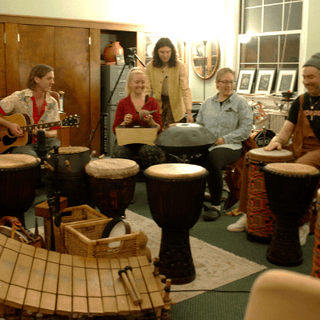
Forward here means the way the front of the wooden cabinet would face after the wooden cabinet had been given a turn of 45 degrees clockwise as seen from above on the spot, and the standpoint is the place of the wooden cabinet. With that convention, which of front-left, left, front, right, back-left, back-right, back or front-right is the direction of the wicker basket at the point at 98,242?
front-left

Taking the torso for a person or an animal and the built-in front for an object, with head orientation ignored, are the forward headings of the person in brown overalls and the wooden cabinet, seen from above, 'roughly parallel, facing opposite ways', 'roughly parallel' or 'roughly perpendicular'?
roughly perpendicular

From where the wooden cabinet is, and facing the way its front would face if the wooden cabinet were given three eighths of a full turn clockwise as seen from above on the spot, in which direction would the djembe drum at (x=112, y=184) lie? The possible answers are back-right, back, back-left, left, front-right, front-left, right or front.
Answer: back-left

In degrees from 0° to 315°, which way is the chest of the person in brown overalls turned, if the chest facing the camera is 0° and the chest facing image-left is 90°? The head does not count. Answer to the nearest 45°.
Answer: approximately 45°

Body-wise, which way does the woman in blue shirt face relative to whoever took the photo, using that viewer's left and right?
facing the viewer and to the left of the viewer

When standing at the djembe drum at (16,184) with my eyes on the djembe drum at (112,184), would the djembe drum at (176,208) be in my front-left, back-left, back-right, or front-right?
front-right

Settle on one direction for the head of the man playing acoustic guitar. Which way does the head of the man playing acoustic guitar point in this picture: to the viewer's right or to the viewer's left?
to the viewer's right

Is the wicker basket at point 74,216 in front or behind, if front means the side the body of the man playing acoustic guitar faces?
in front

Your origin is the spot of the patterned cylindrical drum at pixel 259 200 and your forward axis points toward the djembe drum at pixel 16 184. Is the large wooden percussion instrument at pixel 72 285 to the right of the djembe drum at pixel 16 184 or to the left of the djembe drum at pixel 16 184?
left

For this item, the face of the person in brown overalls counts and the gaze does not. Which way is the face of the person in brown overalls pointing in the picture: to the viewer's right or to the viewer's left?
to the viewer's left

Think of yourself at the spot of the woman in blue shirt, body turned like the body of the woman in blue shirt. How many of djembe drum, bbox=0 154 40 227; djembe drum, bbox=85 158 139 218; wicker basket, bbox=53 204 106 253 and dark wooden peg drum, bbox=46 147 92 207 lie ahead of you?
4

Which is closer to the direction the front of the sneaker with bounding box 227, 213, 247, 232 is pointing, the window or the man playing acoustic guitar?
the man playing acoustic guitar

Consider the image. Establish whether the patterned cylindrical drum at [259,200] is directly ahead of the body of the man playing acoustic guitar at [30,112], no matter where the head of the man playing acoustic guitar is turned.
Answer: yes

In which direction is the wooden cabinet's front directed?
toward the camera
